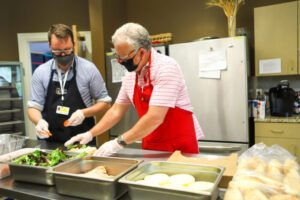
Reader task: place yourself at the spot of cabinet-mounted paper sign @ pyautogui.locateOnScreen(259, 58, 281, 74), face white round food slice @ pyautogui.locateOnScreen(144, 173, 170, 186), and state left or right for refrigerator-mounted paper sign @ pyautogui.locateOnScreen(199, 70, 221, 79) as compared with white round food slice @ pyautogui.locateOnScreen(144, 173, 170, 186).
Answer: right

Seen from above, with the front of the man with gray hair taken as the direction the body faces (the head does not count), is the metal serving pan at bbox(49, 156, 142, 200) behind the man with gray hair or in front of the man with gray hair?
in front

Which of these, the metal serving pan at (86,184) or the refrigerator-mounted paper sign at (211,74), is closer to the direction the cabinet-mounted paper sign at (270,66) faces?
the metal serving pan

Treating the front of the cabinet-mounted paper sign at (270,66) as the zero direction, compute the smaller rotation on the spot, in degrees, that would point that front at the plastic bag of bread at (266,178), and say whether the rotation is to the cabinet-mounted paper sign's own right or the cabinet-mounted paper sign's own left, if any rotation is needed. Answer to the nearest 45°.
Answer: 0° — it already faces it

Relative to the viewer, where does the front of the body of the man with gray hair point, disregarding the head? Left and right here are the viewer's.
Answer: facing the viewer and to the left of the viewer

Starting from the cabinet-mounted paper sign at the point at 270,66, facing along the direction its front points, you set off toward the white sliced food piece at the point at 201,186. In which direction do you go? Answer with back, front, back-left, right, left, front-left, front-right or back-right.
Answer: front

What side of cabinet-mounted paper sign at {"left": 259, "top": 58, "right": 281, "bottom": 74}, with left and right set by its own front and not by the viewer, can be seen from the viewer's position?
front

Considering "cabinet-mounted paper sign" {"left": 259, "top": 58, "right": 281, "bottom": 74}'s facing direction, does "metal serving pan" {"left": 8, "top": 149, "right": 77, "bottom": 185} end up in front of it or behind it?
in front

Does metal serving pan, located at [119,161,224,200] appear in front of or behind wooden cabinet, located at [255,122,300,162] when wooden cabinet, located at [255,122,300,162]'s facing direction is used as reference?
in front

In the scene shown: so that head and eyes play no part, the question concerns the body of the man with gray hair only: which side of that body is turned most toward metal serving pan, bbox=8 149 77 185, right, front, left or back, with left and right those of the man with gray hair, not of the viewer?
front

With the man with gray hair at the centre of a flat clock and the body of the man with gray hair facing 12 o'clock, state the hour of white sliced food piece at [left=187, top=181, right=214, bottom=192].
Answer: The white sliced food piece is roughly at 10 o'clock from the man with gray hair.
